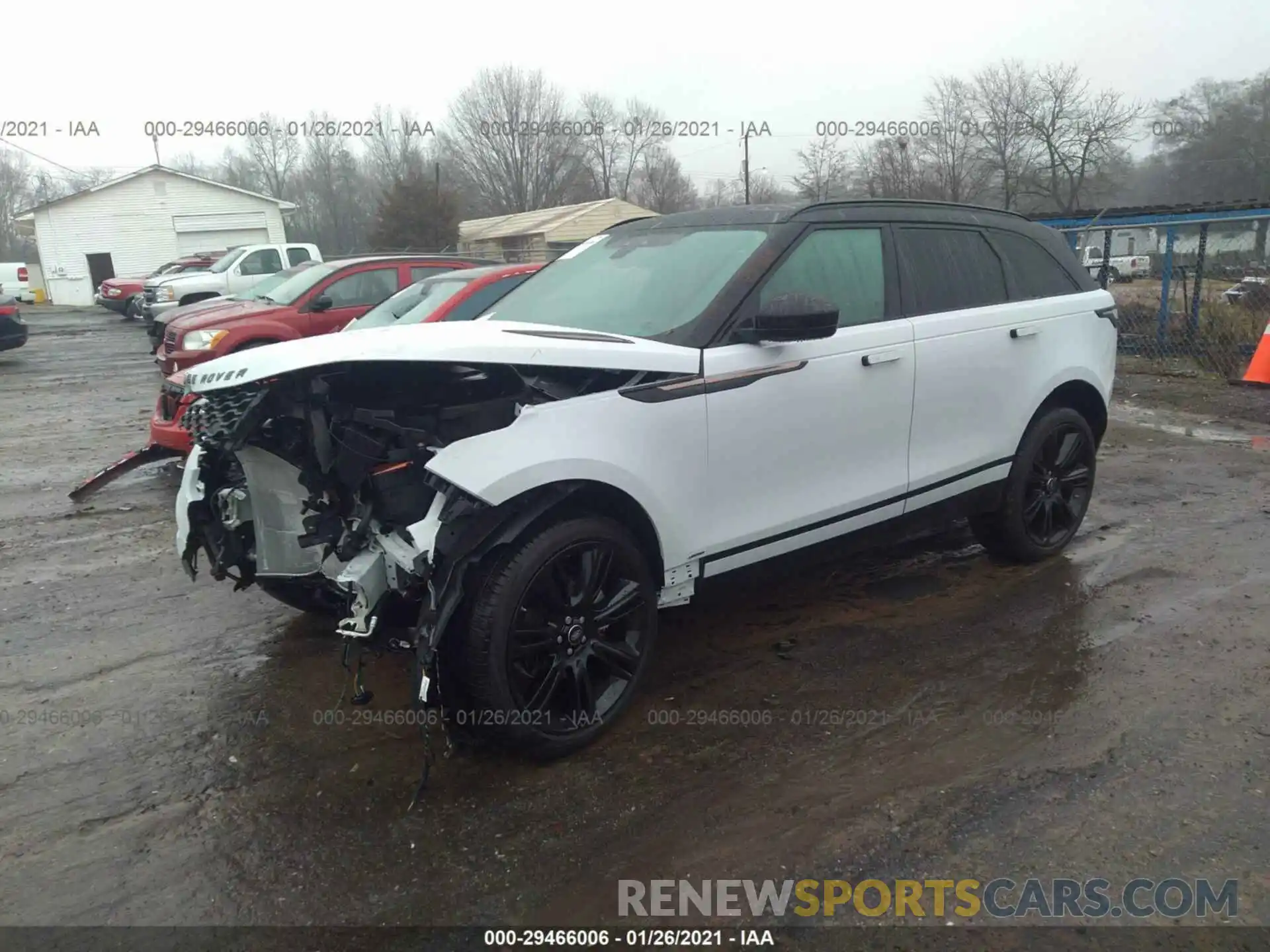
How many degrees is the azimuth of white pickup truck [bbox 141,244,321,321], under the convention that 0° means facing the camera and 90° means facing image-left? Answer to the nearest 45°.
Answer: approximately 45°

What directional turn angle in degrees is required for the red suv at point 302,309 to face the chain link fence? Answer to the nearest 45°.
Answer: approximately 135° to its left

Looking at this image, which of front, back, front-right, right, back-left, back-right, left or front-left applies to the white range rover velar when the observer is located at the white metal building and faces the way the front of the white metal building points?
front

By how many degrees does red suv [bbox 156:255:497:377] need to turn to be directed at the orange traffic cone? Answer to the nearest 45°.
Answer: approximately 135° to its left

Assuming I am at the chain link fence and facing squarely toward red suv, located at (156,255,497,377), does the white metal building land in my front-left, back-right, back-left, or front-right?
front-right

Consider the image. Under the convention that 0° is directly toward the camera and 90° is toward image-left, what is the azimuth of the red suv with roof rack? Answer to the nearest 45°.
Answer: approximately 45°

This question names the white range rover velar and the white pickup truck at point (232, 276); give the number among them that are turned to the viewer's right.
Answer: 0

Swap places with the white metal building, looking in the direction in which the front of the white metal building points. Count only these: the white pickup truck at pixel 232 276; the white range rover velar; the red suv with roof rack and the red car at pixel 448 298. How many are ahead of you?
4

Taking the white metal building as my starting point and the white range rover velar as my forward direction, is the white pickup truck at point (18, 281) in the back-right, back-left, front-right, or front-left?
back-right

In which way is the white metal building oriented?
toward the camera

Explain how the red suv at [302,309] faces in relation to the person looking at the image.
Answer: facing the viewer and to the left of the viewer

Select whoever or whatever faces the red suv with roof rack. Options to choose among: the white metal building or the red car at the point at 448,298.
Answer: the white metal building

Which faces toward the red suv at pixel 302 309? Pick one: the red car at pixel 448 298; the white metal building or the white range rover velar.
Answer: the white metal building
